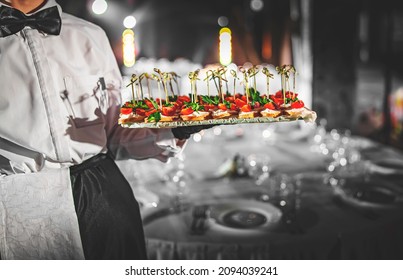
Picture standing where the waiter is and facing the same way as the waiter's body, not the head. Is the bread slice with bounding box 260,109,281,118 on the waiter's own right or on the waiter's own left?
on the waiter's own left

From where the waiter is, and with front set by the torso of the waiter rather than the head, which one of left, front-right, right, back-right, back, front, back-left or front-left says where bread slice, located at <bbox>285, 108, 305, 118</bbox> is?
left

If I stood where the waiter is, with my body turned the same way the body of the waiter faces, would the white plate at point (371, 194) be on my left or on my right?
on my left

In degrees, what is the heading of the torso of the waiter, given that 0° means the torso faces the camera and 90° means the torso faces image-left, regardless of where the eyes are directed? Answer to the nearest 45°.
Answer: approximately 0°

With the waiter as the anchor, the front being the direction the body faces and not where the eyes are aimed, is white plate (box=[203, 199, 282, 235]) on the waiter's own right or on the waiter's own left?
on the waiter's own left

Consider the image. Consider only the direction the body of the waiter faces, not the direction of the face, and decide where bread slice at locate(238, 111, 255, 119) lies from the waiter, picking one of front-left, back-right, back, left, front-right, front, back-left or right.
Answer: left
